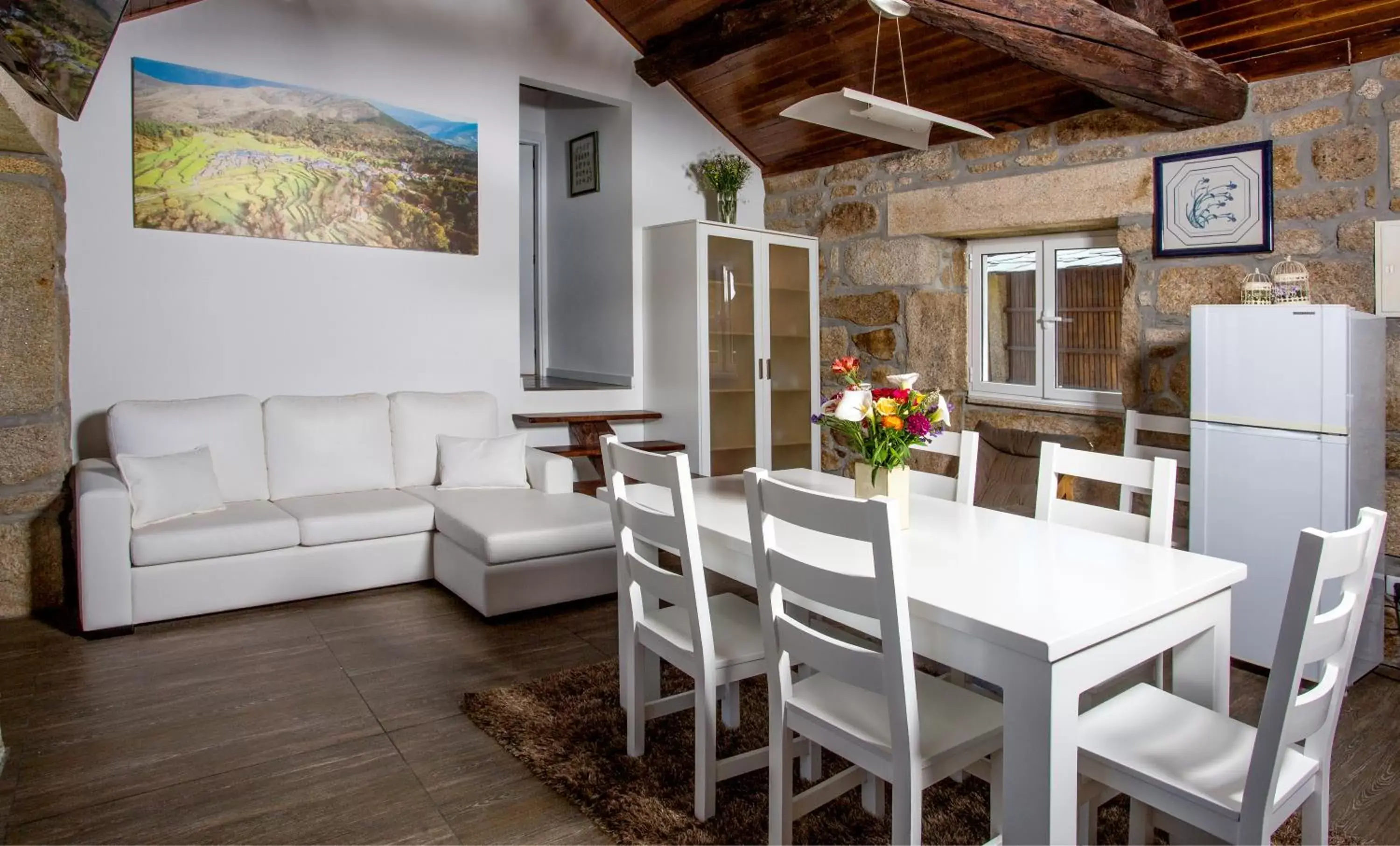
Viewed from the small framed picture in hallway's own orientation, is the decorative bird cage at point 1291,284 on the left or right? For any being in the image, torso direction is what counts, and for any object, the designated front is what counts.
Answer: on its left

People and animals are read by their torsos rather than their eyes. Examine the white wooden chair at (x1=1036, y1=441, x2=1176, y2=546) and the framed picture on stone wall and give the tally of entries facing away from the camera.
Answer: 0

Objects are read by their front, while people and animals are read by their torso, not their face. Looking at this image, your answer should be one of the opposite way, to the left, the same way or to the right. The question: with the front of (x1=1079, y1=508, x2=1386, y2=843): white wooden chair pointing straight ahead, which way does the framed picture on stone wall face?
to the left

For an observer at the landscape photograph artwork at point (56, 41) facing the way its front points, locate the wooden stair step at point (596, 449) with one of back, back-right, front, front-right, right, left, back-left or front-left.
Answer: left

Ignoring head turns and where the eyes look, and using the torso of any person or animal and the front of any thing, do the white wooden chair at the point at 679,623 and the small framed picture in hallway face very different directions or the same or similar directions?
very different directions

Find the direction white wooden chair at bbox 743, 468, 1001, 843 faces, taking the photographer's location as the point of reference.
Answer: facing away from the viewer and to the right of the viewer

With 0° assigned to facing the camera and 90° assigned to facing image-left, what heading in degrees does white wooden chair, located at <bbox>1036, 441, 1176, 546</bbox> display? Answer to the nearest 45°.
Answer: approximately 45°

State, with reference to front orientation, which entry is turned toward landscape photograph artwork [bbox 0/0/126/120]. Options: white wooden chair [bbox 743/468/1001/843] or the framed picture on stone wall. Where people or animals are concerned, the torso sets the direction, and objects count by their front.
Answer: the framed picture on stone wall

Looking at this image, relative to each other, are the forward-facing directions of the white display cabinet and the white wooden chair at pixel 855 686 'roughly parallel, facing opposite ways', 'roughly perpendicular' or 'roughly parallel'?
roughly perpendicular
